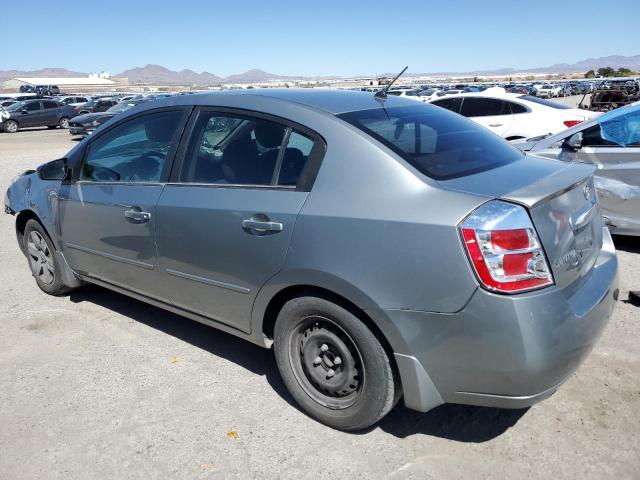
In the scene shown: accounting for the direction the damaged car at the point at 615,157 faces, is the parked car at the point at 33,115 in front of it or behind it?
in front

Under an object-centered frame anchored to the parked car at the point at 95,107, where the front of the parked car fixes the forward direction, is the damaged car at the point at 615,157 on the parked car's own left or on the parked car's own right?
on the parked car's own left

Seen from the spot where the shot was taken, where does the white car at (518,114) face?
facing away from the viewer and to the left of the viewer

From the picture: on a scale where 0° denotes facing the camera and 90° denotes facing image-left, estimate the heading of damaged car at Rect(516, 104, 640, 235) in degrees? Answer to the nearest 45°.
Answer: approximately 90°

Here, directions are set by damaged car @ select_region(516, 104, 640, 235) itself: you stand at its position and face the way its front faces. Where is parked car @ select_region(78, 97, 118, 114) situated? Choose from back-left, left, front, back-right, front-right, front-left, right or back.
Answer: front-right

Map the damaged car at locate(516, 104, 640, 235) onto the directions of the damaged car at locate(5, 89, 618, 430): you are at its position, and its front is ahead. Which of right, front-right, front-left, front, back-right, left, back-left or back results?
right

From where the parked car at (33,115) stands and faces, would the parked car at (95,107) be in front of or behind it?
behind

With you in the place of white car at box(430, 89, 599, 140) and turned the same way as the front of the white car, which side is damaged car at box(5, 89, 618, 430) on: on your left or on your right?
on your left

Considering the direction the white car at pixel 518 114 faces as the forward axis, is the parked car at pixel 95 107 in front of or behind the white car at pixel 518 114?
in front
